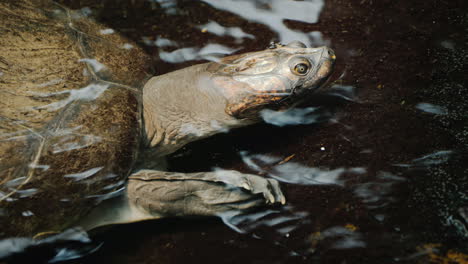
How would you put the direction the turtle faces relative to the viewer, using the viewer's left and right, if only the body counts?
facing to the right of the viewer
